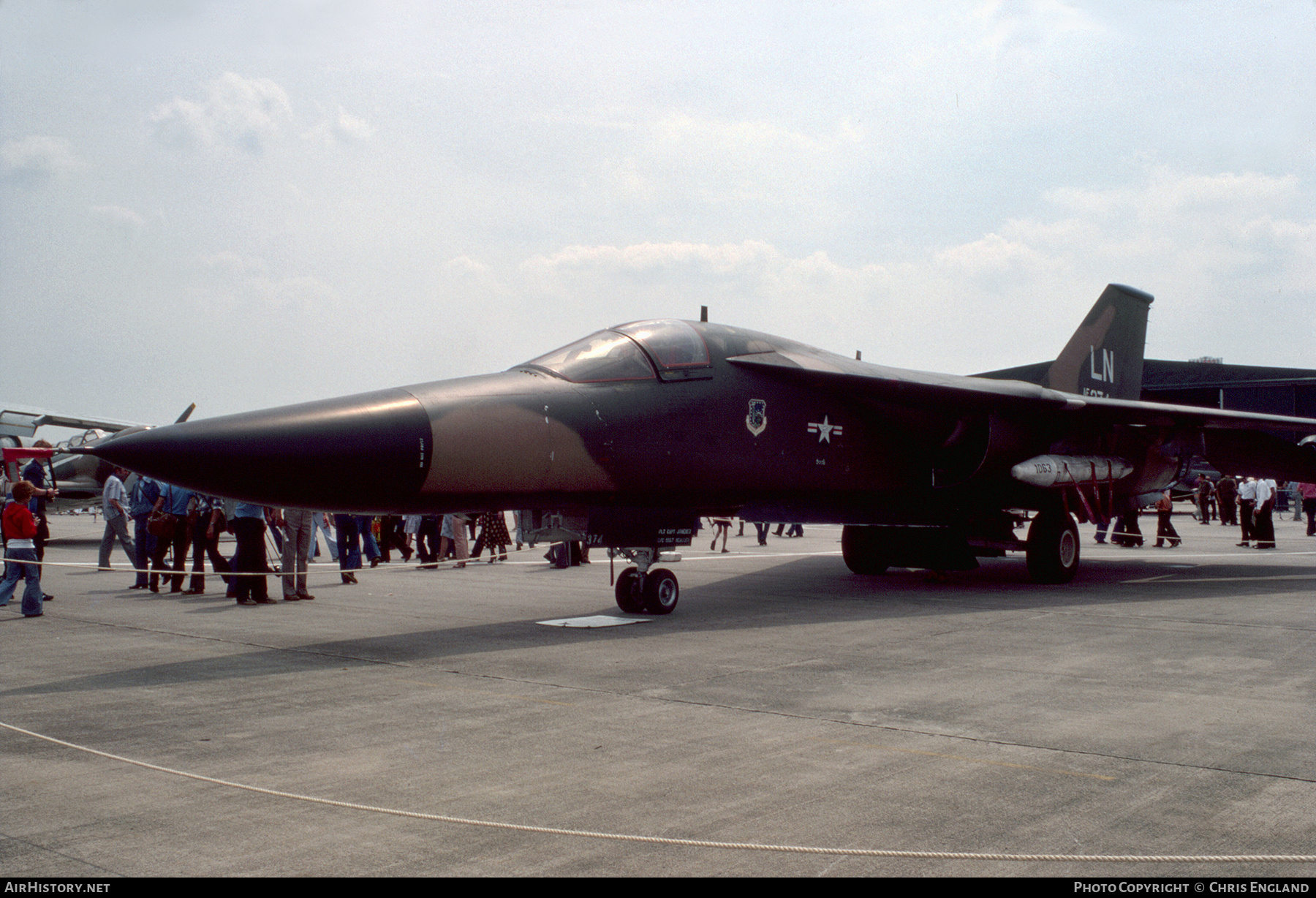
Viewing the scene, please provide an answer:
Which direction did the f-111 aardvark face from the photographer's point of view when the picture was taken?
facing the viewer and to the left of the viewer

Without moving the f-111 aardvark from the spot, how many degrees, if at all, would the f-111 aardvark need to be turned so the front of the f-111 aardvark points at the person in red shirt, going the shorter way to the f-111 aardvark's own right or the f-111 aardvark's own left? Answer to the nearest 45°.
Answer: approximately 45° to the f-111 aardvark's own right
